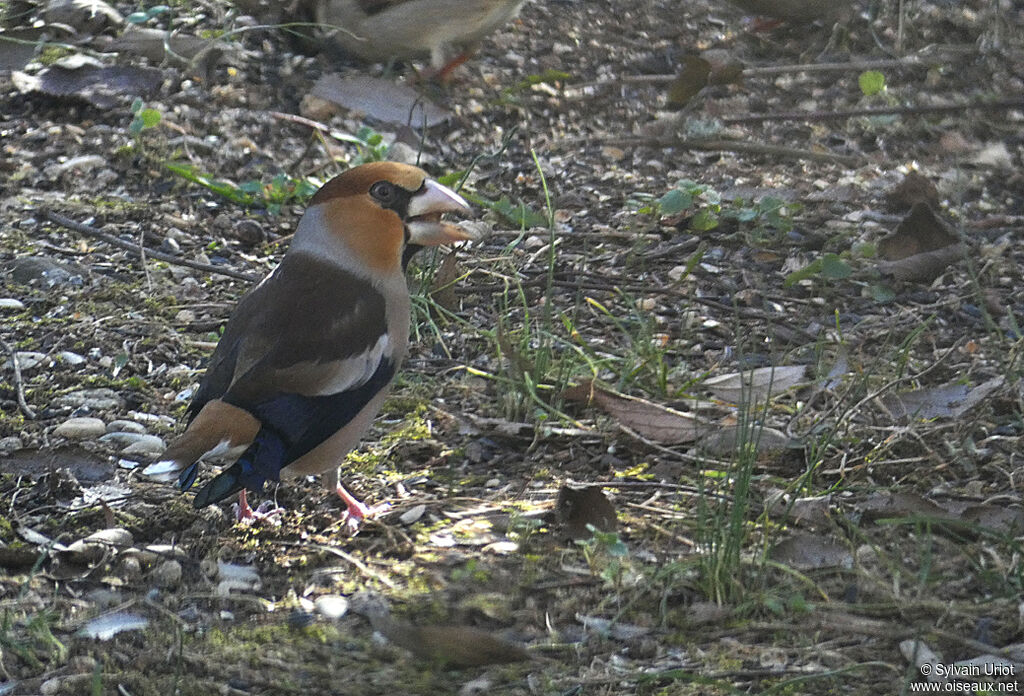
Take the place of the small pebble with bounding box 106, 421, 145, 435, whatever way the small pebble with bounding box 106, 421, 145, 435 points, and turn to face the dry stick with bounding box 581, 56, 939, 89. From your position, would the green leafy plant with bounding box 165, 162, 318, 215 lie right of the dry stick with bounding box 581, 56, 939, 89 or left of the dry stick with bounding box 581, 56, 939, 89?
left

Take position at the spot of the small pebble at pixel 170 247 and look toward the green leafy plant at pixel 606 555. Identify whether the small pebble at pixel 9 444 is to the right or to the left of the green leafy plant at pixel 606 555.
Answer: right

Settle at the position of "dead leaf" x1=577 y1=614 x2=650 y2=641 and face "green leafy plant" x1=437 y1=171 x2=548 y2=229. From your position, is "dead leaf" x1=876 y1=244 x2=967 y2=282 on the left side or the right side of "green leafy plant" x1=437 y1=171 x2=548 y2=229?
right

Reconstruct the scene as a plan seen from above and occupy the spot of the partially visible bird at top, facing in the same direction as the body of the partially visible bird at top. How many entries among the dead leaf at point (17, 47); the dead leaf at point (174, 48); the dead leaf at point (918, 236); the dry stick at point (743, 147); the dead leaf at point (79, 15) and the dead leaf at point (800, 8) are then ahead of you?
3

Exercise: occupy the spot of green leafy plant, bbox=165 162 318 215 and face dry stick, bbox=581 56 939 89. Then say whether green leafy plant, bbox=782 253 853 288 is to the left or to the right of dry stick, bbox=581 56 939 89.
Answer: right
